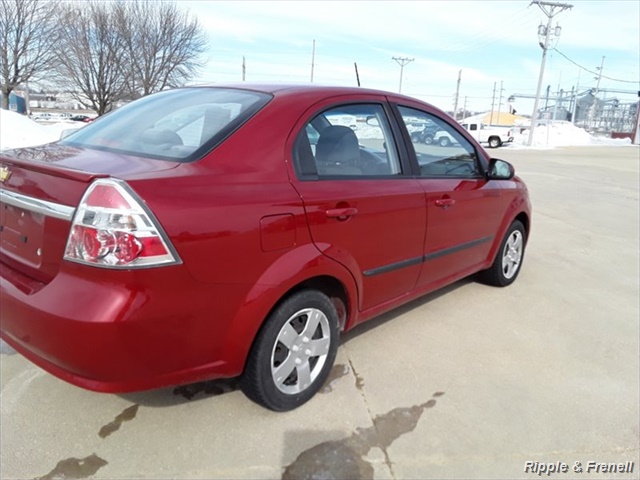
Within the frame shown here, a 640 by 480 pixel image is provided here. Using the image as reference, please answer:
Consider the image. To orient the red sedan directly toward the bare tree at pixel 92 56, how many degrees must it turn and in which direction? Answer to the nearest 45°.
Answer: approximately 45° to its left

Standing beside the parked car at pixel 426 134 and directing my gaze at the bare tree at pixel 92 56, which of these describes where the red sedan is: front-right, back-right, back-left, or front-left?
back-left

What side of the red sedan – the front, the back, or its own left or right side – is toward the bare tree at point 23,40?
left

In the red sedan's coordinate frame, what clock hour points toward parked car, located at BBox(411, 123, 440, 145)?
The parked car is roughly at 12 o'clock from the red sedan.

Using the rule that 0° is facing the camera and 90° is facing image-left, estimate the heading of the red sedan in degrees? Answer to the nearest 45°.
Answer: approximately 225°

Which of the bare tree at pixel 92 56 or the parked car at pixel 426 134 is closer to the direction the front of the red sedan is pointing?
the parked car
